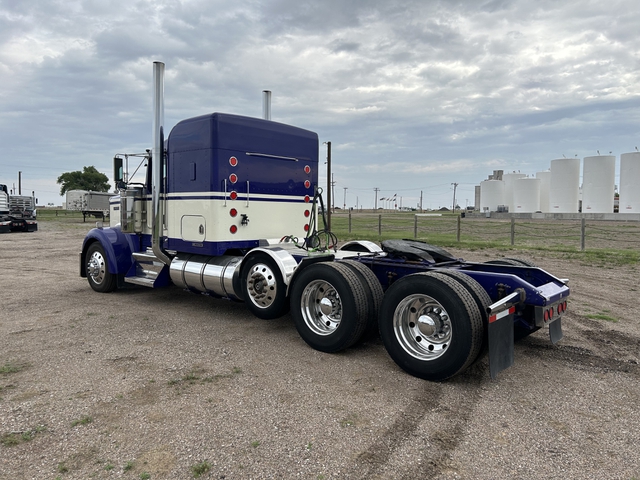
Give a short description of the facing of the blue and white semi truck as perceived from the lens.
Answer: facing away from the viewer and to the left of the viewer

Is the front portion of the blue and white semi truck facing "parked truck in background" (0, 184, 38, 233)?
yes
